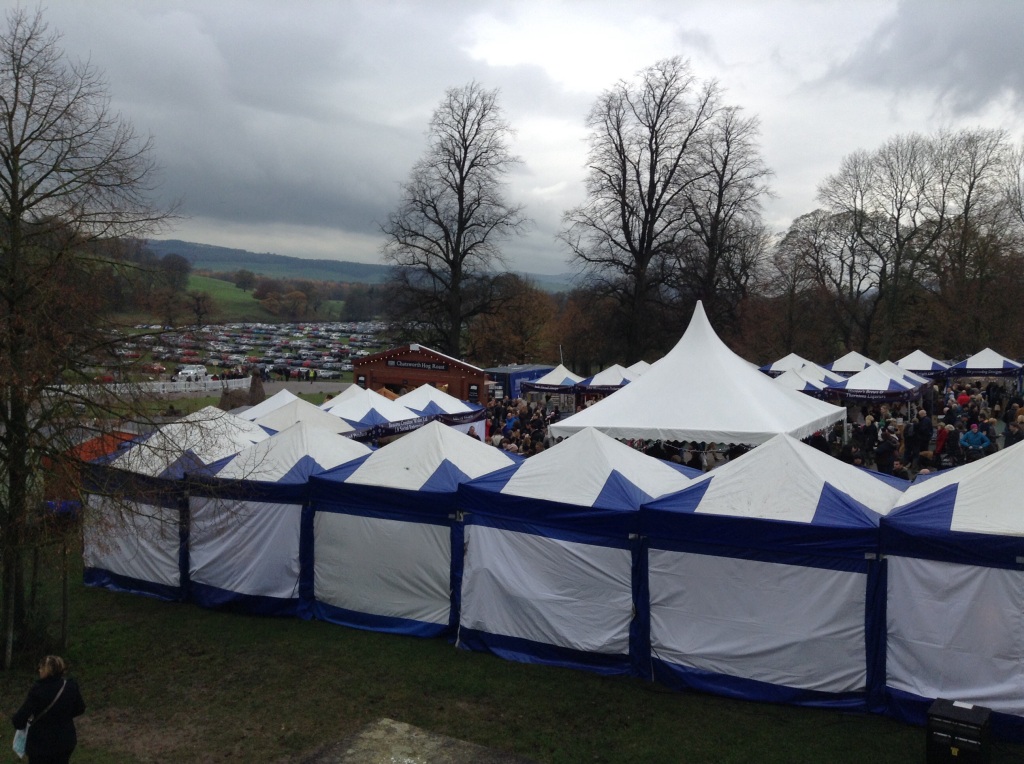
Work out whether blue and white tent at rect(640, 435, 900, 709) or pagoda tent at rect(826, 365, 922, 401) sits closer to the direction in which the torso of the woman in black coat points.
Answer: the pagoda tent

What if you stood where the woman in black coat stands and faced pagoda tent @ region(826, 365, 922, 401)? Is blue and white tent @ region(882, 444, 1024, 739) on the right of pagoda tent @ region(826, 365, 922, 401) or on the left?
right

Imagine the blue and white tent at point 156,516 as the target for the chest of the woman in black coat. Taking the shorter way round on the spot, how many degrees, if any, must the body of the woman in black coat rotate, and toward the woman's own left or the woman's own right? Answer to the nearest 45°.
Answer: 0° — they already face it

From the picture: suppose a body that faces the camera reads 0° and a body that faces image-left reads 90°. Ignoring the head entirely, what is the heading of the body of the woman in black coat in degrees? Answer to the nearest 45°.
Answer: approximately 180°
